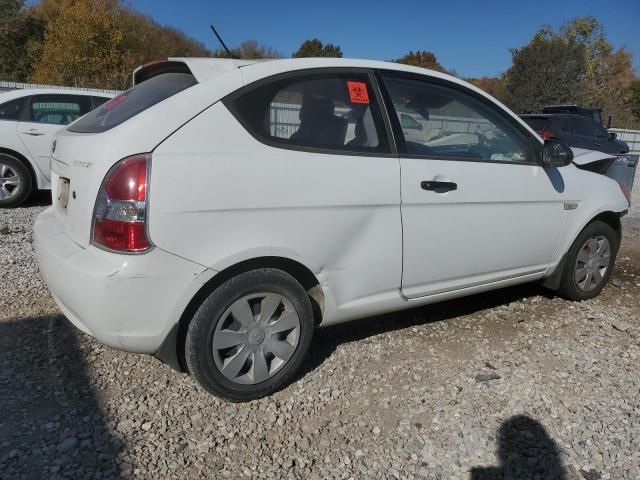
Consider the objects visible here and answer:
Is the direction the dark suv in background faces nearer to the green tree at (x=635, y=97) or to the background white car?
the green tree

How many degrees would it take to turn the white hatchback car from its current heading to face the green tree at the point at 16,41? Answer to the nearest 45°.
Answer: approximately 90° to its left

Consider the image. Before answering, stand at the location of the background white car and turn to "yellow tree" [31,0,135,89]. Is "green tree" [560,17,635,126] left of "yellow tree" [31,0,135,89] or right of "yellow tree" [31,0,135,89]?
right

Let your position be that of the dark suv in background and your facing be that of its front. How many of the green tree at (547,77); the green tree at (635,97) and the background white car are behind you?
1

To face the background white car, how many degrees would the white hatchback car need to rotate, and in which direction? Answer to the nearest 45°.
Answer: approximately 90° to its left

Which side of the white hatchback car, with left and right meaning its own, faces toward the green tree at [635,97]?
front

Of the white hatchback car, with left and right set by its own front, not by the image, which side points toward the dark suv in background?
front

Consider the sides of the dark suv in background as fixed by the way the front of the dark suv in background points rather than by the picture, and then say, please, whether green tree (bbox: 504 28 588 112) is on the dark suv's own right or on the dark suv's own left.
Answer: on the dark suv's own left

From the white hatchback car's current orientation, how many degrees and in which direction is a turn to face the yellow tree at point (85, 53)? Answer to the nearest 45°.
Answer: approximately 90° to its left

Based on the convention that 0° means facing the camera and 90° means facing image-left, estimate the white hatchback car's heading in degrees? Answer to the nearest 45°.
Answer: approximately 225°

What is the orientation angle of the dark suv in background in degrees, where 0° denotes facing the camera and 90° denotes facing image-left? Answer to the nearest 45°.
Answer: approximately 225°

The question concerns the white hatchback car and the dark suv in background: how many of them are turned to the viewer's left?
0

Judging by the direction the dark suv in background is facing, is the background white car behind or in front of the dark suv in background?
behind
